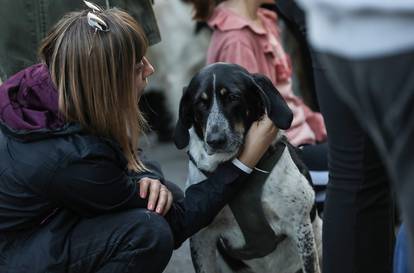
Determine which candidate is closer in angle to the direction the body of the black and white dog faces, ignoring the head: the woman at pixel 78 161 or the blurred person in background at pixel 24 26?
the woman

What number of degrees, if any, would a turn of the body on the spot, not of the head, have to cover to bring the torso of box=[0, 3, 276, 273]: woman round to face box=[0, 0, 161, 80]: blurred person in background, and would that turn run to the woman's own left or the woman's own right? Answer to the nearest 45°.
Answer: approximately 90° to the woman's own left

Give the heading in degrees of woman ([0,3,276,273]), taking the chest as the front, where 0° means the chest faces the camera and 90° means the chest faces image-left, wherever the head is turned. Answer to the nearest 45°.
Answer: approximately 270°

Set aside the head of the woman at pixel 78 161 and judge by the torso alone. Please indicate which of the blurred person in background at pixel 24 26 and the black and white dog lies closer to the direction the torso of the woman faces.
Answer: the black and white dog

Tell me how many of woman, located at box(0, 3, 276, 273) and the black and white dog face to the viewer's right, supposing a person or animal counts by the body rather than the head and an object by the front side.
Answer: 1

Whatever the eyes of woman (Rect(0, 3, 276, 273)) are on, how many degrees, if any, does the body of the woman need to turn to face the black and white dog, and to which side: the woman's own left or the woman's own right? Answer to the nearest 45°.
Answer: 0° — they already face it

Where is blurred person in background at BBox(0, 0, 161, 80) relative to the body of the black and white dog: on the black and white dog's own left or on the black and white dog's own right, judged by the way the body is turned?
on the black and white dog's own right
